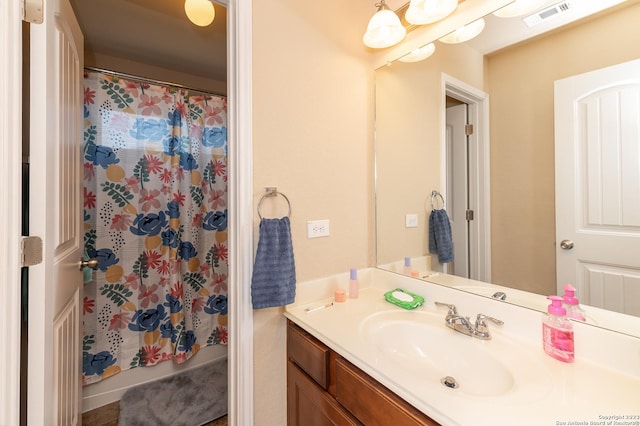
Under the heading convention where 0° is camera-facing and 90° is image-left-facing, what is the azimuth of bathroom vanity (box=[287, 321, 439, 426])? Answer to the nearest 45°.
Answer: approximately 45°

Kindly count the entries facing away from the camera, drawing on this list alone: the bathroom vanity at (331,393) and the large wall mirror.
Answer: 0

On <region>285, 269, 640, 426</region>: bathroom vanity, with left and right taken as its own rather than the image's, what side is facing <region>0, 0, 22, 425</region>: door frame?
front

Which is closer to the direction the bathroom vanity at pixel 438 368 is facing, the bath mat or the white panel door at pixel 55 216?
the white panel door

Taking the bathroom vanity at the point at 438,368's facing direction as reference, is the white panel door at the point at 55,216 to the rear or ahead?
ahead

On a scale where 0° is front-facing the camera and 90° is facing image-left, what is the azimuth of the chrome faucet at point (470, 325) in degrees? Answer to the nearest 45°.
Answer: approximately 45°
